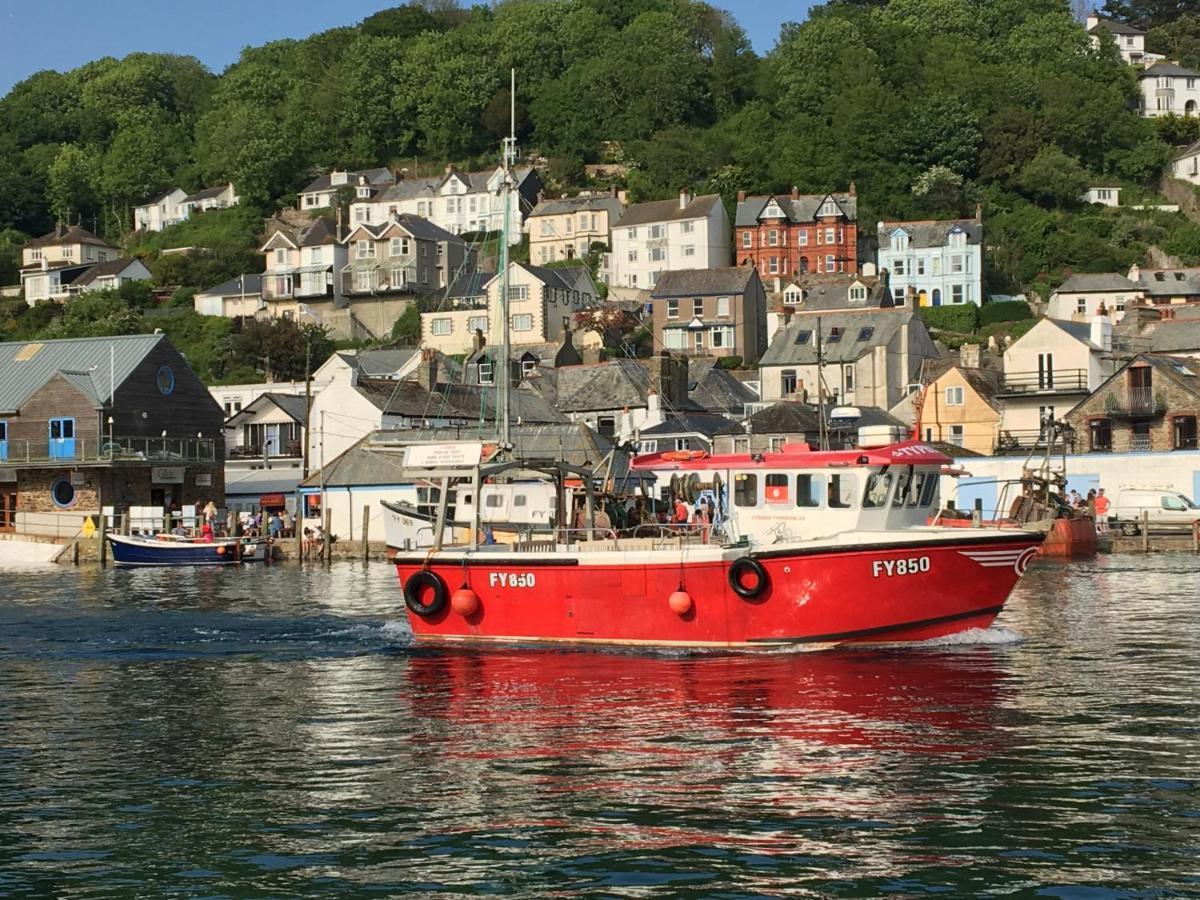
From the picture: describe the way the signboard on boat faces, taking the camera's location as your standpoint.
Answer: facing the viewer

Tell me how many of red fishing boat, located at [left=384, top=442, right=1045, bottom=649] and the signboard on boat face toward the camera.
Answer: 1

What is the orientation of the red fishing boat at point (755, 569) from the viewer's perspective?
to the viewer's right

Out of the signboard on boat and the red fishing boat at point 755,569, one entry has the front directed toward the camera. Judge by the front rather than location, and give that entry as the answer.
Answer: the signboard on boat

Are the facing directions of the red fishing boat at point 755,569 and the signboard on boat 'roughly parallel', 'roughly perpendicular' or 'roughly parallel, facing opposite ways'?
roughly perpendicular

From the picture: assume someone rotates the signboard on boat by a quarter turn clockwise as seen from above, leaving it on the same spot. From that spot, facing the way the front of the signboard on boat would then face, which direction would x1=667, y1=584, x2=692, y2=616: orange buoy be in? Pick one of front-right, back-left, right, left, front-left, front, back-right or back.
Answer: back-left
